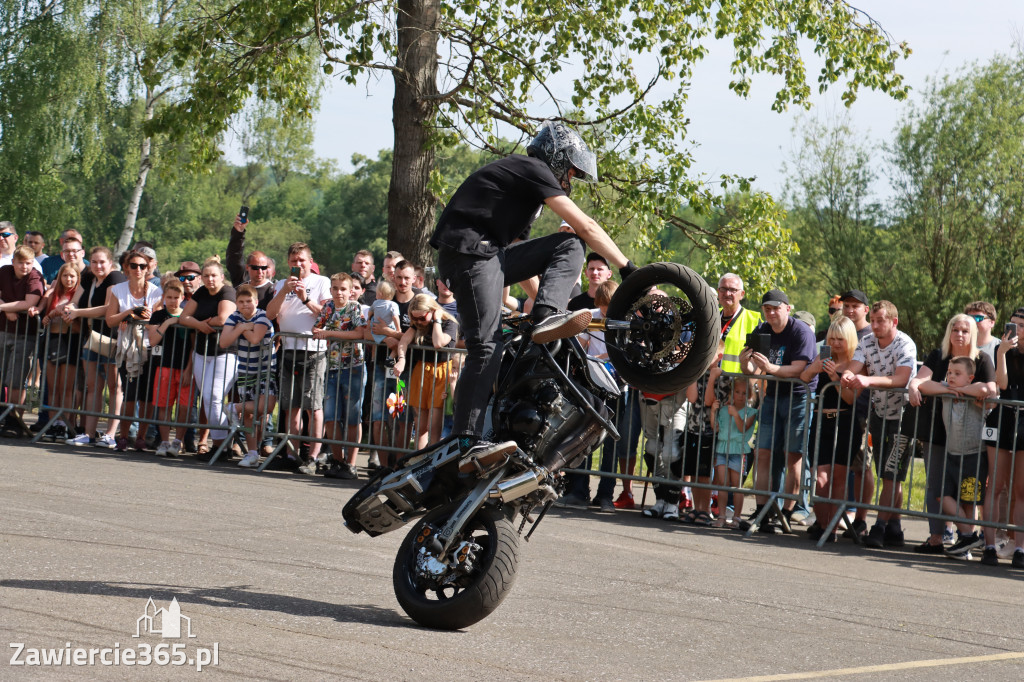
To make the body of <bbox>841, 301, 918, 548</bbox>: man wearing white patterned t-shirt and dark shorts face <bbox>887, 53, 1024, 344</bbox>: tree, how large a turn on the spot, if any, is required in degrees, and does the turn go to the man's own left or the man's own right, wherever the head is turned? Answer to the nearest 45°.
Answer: approximately 135° to the man's own right

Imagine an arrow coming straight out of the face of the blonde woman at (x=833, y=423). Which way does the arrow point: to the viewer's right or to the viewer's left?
to the viewer's left

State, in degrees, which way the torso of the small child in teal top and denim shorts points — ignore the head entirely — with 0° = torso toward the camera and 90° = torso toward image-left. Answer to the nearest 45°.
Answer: approximately 0°

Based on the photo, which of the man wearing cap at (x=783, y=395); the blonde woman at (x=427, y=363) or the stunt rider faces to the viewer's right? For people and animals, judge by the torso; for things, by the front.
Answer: the stunt rider

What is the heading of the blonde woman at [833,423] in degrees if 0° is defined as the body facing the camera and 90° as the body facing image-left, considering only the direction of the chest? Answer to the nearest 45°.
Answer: approximately 45°

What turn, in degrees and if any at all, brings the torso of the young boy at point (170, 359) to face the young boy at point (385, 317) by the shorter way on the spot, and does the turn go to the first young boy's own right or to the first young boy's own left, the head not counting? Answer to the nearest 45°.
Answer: approximately 45° to the first young boy's own left

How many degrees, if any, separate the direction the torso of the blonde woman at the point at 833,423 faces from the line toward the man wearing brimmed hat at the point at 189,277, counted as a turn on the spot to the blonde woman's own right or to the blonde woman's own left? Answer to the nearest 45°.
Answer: approximately 45° to the blonde woman's own right

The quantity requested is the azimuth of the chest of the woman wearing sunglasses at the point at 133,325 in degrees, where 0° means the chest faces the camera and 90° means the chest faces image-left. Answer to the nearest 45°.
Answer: approximately 0°

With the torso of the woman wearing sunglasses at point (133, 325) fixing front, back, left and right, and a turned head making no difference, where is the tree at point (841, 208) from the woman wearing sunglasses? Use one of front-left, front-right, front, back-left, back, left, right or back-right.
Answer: back-left

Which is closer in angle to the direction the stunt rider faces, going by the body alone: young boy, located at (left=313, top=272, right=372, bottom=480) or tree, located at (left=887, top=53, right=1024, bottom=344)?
the tree
